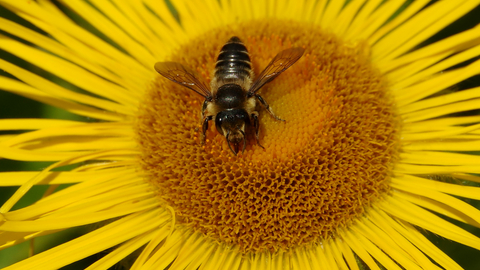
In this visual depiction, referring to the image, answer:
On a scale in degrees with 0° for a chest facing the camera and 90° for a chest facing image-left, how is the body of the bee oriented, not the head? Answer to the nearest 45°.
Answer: approximately 0°
